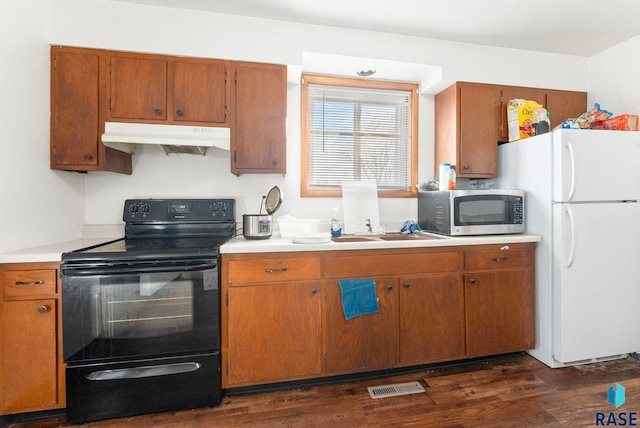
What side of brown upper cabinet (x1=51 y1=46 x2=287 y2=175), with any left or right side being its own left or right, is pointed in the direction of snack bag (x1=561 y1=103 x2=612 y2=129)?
left

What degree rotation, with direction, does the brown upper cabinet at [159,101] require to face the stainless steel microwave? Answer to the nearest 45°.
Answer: approximately 90° to its left

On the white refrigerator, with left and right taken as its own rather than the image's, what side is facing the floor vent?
right

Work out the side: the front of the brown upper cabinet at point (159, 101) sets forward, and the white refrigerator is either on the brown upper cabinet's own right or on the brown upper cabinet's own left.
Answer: on the brown upper cabinet's own left

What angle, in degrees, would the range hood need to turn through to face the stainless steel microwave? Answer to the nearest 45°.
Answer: approximately 90° to its left

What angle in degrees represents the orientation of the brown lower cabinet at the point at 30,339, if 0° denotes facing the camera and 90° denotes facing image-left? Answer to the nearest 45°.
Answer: approximately 0°

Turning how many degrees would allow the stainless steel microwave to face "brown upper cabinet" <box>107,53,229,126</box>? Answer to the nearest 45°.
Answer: approximately 90° to its right

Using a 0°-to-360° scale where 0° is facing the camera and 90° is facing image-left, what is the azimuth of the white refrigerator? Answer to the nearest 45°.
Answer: approximately 315°
